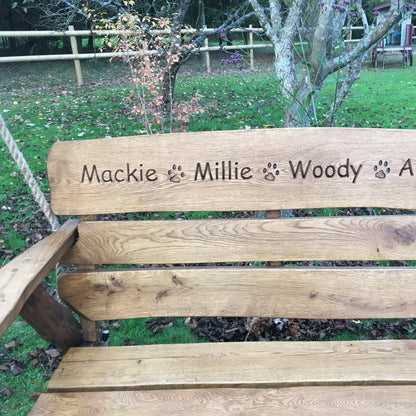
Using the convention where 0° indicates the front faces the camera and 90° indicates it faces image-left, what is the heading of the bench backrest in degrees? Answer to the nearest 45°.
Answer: approximately 0°

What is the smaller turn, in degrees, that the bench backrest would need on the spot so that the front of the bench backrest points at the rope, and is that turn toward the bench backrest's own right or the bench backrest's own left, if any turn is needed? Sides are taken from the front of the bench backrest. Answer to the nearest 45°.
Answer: approximately 90° to the bench backrest's own right
